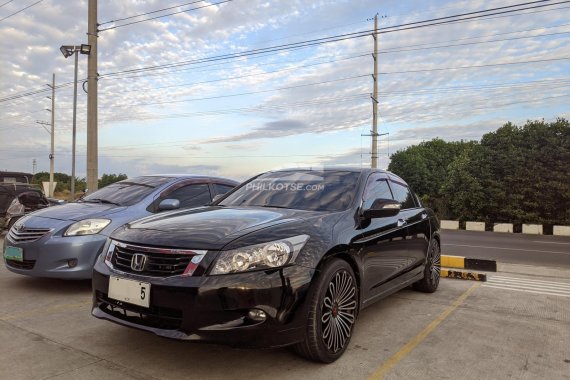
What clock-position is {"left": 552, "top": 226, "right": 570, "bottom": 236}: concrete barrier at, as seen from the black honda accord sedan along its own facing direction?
The concrete barrier is roughly at 6 o'clock from the black honda accord sedan.

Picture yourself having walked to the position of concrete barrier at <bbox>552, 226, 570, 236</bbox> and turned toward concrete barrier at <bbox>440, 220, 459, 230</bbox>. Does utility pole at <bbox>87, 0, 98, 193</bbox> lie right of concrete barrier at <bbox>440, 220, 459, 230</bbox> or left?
left

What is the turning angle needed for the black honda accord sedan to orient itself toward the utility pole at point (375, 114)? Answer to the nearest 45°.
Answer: approximately 135° to its right

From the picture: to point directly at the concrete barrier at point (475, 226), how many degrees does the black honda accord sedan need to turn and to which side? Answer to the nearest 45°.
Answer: approximately 180°

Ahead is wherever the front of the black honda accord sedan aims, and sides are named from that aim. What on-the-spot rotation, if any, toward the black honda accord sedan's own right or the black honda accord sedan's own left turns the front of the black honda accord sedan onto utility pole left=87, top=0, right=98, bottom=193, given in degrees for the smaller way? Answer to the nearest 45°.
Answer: approximately 90° to the black honda accord sedan's own right

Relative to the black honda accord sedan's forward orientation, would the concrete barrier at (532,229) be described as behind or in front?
behind

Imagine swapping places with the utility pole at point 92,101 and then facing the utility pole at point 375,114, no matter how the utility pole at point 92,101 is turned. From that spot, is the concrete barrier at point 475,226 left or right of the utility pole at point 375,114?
right

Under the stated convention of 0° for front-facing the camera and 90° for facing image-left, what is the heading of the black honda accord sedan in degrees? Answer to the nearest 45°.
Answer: approximately 45°
